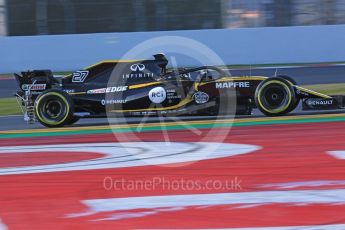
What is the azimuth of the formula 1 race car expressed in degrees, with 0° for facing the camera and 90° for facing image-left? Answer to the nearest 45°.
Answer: approximately 270°
